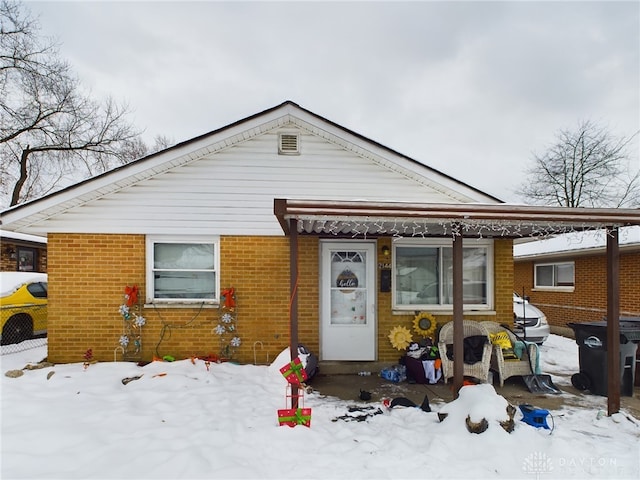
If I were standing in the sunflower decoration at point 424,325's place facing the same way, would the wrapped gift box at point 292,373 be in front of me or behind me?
in front

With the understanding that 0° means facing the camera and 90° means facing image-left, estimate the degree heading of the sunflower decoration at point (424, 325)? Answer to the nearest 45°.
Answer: approximately 0°

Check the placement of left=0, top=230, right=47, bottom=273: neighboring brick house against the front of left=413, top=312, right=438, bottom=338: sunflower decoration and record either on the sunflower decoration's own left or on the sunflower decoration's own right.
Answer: on the sunflower decoration's own right

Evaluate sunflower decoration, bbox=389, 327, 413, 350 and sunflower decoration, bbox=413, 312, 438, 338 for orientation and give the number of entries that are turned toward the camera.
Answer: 2

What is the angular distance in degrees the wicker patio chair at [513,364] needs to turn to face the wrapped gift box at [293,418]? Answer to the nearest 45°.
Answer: approximately 90° to its right

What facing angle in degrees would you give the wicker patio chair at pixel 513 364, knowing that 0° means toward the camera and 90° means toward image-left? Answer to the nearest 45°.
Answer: approximately 315°

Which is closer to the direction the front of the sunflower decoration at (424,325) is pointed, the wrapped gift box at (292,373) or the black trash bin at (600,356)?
the wrapped gift box

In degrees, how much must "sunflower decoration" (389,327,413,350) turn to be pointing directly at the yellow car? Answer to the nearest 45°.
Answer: approximately 90° to its right

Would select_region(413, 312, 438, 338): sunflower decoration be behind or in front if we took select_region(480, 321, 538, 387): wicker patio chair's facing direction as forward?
behind
